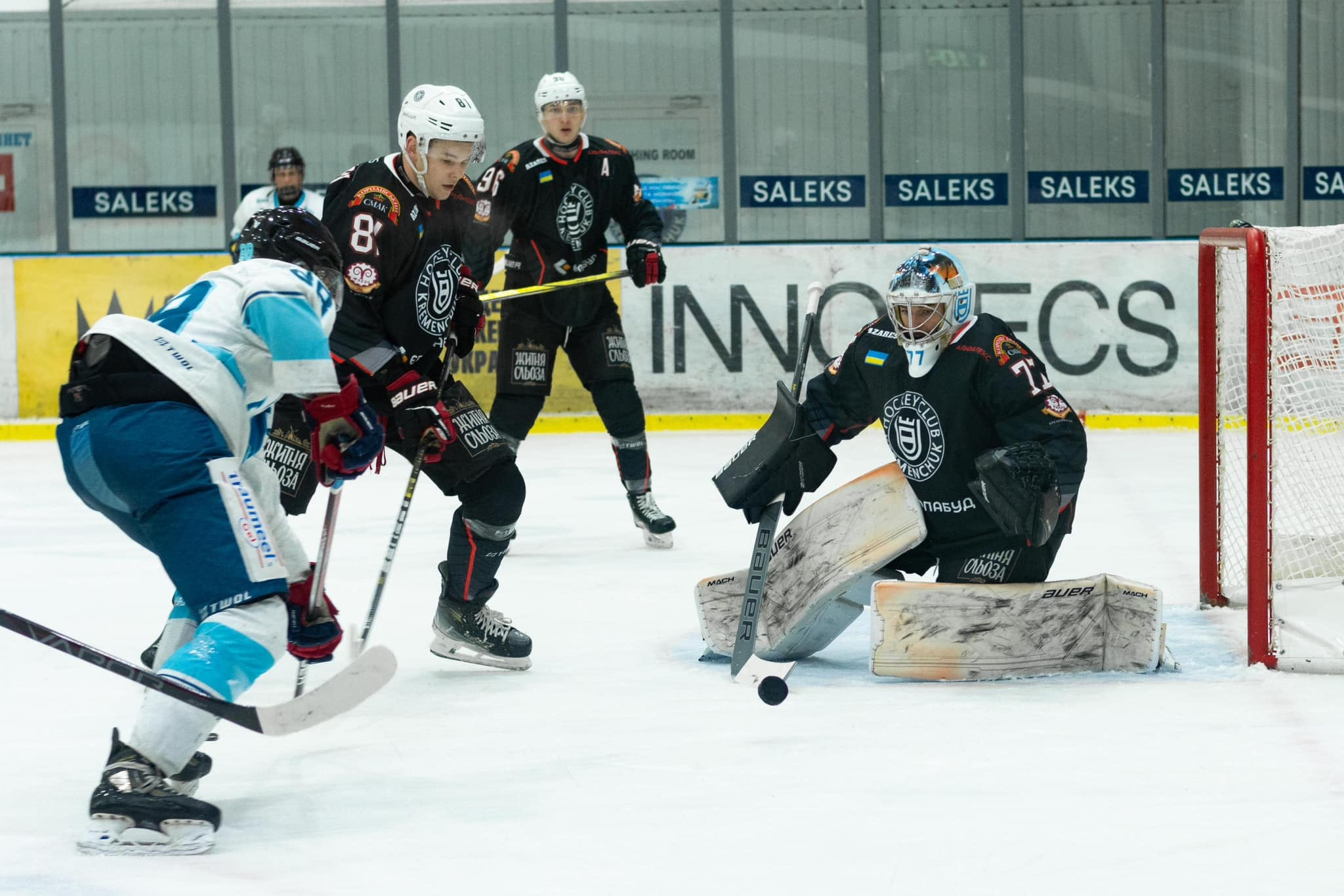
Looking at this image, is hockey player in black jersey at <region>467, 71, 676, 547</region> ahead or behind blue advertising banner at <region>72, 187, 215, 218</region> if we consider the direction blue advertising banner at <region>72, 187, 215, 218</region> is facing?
ahead

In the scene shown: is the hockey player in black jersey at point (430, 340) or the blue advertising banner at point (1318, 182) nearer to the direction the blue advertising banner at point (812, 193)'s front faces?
the hockey player in black jersey

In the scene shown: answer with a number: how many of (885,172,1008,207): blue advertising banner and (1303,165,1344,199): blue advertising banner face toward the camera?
2

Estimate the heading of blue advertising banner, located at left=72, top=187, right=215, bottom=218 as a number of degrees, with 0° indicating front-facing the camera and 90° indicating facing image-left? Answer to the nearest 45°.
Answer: approximately 0°

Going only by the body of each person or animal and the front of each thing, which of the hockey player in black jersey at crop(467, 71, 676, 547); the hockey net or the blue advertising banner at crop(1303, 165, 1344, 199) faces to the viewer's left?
the hockey net

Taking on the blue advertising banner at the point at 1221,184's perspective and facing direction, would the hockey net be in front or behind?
in front

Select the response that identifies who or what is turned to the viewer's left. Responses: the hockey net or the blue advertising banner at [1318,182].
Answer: the hockey net

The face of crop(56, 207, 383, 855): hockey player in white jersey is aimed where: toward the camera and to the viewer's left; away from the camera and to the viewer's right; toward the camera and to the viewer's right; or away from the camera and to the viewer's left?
away from the camera and to the viewer's right

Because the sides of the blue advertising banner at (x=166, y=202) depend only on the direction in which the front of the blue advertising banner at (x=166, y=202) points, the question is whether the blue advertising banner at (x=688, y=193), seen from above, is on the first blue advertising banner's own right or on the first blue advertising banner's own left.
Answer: on the first blue advertising banner's own left

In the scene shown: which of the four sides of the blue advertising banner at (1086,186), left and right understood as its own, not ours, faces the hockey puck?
front
